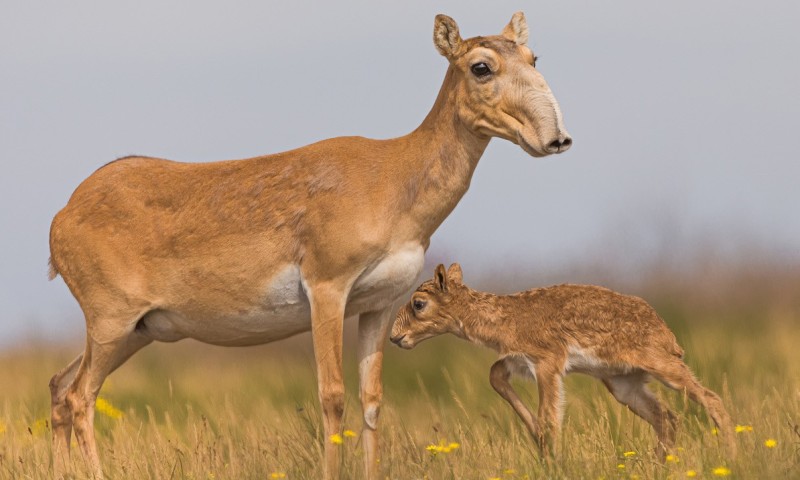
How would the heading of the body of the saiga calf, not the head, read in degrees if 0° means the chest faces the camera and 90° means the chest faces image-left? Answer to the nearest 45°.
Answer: approximately 90°

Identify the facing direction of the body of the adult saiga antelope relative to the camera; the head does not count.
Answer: to the viewer's right

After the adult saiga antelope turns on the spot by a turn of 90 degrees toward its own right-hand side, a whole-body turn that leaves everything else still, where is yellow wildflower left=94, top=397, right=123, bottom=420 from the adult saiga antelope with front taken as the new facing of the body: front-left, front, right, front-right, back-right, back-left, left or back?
back-right

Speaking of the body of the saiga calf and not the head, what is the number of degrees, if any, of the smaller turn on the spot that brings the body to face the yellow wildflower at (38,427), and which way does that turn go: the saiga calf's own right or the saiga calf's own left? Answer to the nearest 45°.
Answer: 0° — it already faces it

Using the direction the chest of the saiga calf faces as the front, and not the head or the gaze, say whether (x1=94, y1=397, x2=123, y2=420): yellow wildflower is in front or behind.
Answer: in front

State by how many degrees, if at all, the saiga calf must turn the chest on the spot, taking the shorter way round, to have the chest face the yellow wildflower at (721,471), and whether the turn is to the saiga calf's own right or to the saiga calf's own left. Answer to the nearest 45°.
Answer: approximately 135° to the saiga calf's own left

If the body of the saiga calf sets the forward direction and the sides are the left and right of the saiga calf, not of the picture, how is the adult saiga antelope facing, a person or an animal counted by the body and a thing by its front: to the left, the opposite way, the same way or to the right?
the opposite way

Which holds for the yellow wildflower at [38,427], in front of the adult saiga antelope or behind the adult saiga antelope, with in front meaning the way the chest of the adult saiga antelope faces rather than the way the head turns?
behind
